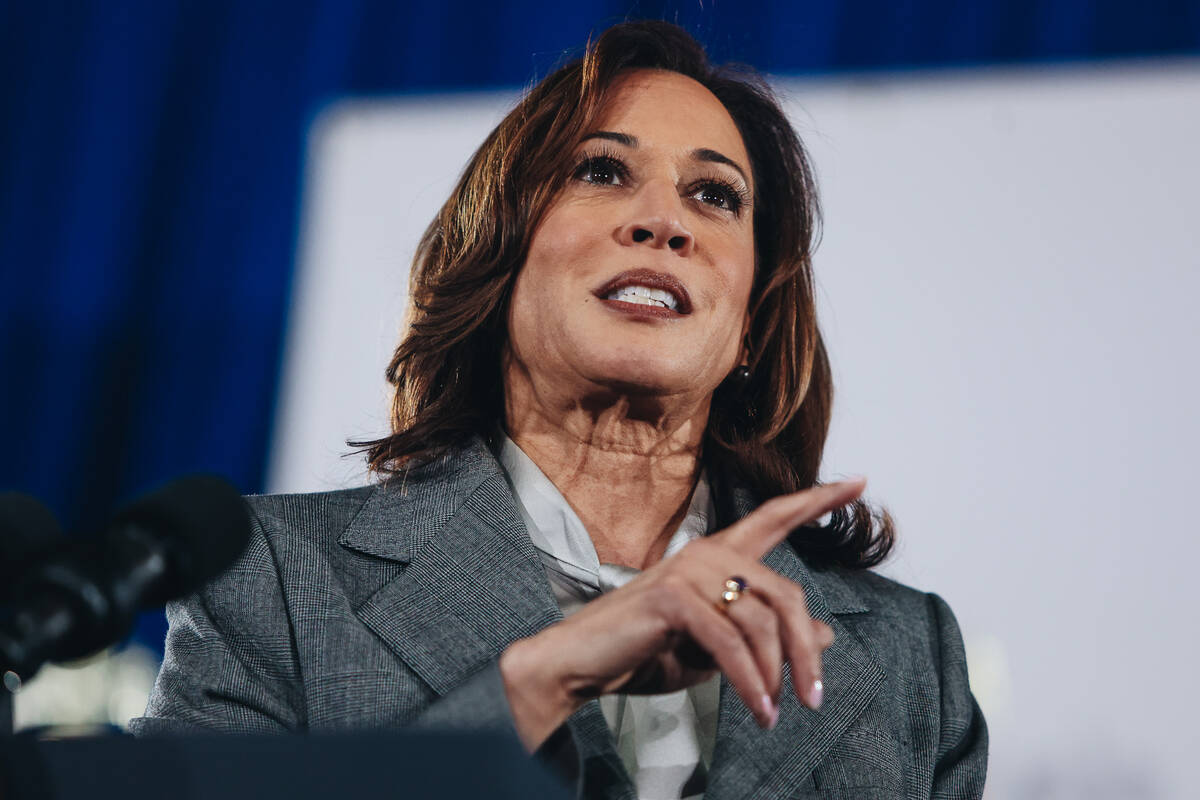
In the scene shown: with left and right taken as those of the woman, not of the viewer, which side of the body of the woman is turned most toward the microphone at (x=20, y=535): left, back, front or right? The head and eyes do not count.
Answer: front

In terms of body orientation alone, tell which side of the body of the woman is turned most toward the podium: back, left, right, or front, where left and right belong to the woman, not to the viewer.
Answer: front

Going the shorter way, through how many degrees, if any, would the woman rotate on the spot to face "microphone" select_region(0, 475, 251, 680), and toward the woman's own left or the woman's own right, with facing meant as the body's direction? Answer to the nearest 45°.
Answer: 0° — they already face it

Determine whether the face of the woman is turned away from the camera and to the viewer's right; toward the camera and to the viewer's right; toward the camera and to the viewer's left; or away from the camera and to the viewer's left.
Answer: toward the camera and to the viewer's right

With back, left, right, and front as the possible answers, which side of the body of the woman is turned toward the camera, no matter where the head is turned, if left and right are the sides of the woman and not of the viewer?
front
